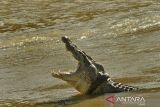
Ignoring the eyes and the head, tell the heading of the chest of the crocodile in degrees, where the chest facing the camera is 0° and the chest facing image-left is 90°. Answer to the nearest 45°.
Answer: approximately 90°
